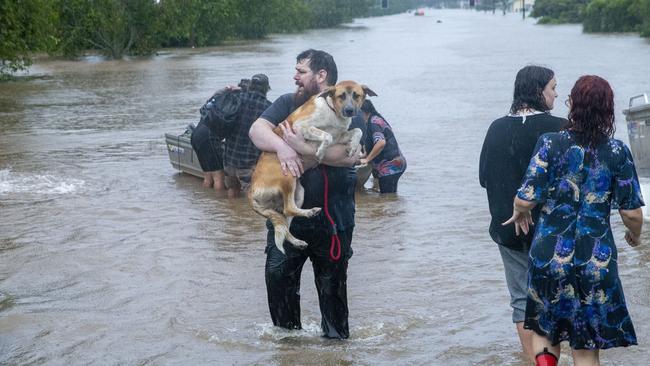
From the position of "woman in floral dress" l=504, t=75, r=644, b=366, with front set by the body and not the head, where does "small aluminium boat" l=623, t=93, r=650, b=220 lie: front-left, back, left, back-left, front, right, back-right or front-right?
front

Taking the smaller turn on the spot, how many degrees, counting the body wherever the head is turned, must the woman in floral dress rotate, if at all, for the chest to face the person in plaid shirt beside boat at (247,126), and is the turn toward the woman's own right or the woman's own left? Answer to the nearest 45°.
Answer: approximately 45° to the woman's own left

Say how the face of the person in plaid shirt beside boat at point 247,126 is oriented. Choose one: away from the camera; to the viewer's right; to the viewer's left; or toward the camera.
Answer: away from the camera

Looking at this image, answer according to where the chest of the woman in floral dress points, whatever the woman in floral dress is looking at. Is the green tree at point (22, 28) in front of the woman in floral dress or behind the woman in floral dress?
in front

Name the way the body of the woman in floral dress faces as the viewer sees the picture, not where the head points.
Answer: away from the camera

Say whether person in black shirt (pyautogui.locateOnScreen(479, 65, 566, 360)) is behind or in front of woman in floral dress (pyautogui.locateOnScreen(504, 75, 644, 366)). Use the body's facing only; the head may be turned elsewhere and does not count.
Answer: in front

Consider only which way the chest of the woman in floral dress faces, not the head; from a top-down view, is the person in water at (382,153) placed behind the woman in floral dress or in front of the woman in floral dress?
in front
